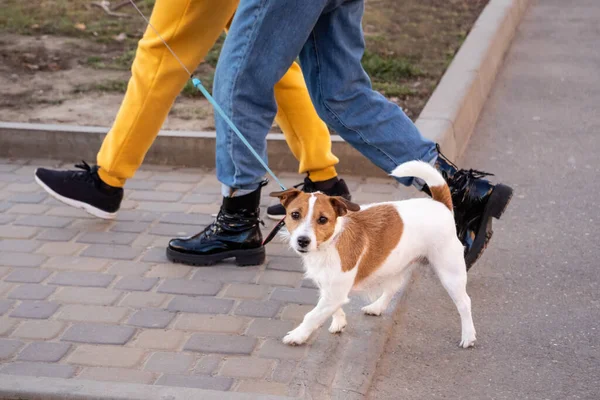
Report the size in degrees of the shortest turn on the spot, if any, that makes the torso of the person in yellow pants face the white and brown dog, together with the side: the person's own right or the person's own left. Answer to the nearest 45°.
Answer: approximately 135° to the person's own left

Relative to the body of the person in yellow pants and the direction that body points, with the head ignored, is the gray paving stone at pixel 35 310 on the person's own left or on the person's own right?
on the person's own left

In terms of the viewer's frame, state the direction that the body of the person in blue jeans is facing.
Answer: to the viewer's left

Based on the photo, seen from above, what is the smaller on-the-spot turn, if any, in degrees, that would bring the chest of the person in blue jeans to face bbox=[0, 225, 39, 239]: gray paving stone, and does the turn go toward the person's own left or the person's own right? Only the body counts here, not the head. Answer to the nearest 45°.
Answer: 0° — they already face it

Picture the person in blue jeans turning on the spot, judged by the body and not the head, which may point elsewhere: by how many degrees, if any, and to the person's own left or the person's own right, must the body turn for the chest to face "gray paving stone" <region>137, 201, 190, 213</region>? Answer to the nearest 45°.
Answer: approximately 45° to the person's own right

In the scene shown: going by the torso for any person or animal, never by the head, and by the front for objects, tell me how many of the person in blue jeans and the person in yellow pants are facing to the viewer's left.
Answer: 2

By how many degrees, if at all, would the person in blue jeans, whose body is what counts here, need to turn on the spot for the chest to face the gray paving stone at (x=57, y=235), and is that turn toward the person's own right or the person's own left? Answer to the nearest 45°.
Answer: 0° — they already face it

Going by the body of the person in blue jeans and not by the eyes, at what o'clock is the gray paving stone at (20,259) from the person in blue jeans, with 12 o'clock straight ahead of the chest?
The gray paving stone is roughly at 12 o'clock from the person in blue jeans.

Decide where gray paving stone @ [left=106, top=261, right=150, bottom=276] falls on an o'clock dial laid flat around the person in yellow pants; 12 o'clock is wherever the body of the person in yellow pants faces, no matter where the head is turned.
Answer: The gray paving stone is roughly at 10 o'clock from the person in yellow pants.

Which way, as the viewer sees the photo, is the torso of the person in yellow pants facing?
to the viewer's left

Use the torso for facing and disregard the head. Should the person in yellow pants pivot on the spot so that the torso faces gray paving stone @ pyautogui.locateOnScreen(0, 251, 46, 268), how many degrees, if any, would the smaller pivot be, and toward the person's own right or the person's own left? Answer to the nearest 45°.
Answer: approximately 45° to the person's own left
